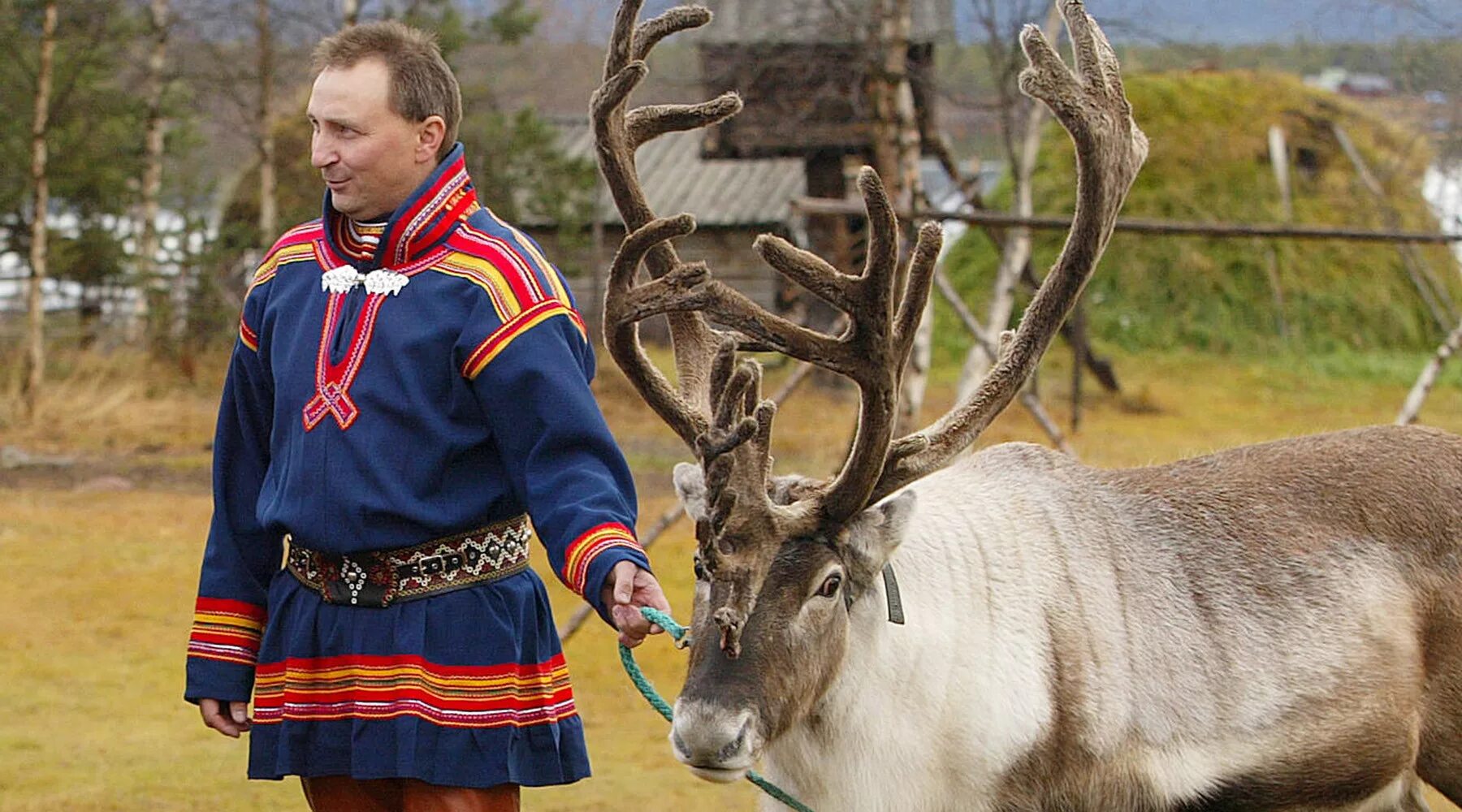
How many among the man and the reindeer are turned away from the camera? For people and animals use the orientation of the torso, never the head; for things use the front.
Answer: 0

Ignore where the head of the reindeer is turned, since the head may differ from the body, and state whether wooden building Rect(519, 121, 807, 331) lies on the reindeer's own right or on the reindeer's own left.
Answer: on the reindeer's own right

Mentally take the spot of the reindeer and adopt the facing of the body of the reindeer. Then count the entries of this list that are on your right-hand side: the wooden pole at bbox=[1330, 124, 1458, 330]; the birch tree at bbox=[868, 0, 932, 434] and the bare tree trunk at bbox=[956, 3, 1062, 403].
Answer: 3

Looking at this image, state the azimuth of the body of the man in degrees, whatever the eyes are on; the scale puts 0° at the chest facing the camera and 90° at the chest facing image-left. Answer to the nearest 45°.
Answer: approximately 45°

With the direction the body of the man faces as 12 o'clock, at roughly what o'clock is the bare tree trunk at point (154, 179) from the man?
The bare tree trunk is roughly at 4 o'clock from the man.

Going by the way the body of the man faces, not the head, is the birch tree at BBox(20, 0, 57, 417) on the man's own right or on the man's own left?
on the man's own right

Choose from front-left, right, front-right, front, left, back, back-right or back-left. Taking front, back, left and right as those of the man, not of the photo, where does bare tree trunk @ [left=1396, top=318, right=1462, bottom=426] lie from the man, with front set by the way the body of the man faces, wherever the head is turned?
back

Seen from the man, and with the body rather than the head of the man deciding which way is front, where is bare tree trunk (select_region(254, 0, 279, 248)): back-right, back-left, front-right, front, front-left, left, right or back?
back-right

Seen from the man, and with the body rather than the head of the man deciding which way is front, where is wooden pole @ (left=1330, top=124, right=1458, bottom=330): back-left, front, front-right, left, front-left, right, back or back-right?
back

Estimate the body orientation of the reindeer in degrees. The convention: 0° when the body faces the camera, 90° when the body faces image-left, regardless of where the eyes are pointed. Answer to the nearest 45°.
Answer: approximately 90°

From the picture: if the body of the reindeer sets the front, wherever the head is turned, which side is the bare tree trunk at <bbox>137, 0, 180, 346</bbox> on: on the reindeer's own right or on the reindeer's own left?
on the reindeer's own right
